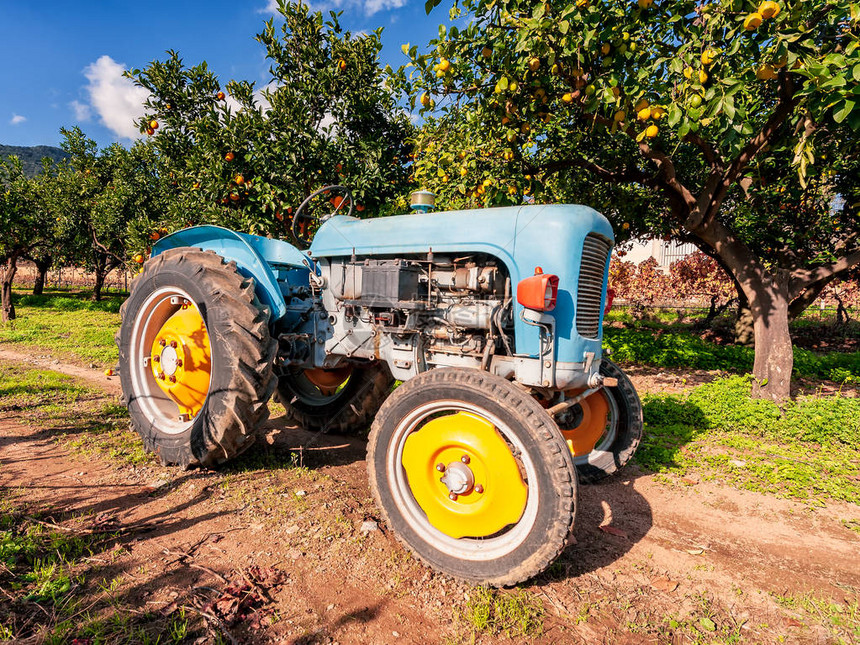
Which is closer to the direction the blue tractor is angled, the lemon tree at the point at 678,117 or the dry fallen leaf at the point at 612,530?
the dry fallen leaf

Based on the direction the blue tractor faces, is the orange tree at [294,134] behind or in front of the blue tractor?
behind

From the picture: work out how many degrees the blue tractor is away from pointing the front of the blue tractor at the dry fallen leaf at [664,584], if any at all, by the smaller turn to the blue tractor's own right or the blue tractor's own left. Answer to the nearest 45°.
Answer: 0° — it already faces it

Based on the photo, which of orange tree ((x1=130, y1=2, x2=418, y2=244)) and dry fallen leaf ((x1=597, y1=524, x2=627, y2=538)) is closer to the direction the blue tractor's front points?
the dry fallen leaf

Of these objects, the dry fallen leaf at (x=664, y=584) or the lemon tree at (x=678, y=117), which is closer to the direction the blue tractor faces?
the dry fallen leaf

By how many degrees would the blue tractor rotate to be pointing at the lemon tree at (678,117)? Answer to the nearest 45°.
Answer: approximately 90° to its left

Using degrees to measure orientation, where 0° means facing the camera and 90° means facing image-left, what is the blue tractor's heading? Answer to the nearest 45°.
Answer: approximately 315°

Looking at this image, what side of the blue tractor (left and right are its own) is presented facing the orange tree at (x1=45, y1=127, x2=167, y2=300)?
back

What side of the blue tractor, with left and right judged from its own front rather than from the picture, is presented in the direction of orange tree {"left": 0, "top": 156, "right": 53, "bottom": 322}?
back

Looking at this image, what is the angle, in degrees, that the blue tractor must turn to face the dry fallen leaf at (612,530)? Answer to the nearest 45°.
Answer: approximately 45° to its left
